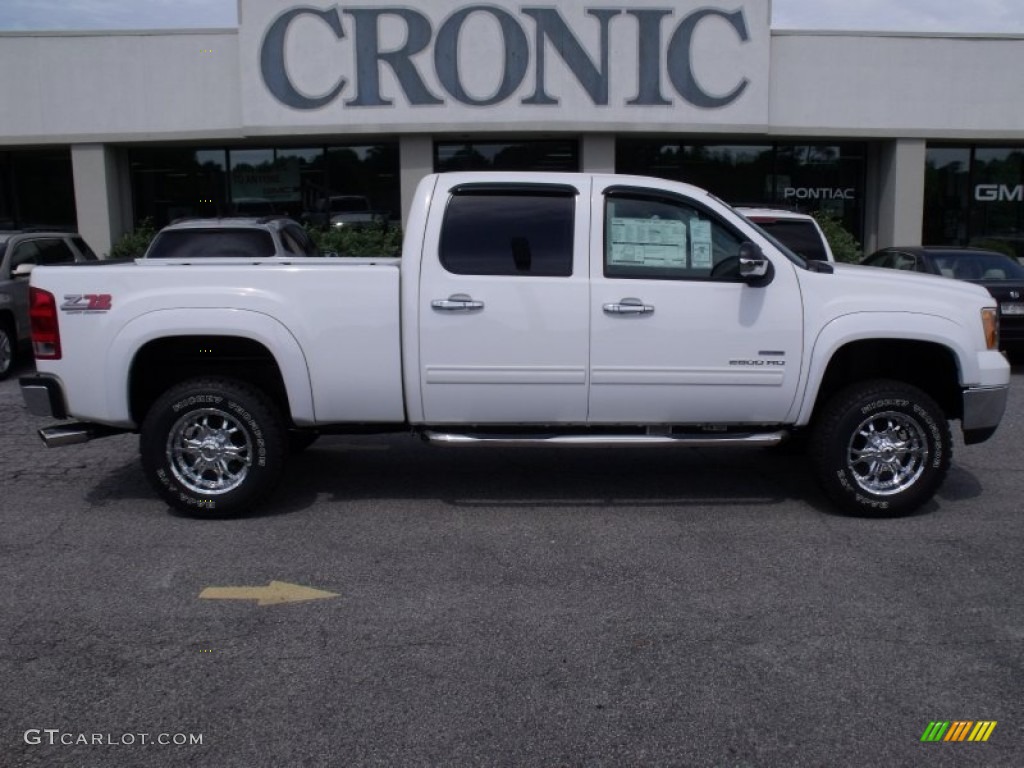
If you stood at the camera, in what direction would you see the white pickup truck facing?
facing to the right of the viewer

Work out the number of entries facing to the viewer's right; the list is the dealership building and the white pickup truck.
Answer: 1

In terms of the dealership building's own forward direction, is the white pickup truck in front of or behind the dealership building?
in front

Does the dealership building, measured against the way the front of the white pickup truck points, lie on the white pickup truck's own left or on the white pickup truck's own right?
on the white pickup truck's own left

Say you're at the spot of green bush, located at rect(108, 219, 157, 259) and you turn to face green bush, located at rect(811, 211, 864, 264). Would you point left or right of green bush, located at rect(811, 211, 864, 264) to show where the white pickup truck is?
right

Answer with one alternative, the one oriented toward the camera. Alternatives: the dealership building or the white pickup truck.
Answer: the dealership building

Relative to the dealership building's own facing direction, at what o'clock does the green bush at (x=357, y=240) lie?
The green bush is roughly at 2 o'clock from the dealership building.

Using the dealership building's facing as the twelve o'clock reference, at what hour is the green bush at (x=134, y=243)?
The green bush is roughly at 3 o'clock from the dealership building.

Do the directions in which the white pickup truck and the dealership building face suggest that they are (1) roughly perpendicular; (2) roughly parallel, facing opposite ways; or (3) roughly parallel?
roughly perpendicular

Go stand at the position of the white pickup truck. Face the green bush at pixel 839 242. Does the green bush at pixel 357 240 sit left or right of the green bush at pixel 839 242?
left

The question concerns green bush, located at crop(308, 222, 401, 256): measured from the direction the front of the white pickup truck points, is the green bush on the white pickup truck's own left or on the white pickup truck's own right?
on the white pickup truck's own left

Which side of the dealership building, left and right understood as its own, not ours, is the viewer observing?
front

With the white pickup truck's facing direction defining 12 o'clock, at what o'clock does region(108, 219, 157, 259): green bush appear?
The green bush is roughly at 8 o'clock from the white pickup truck.
